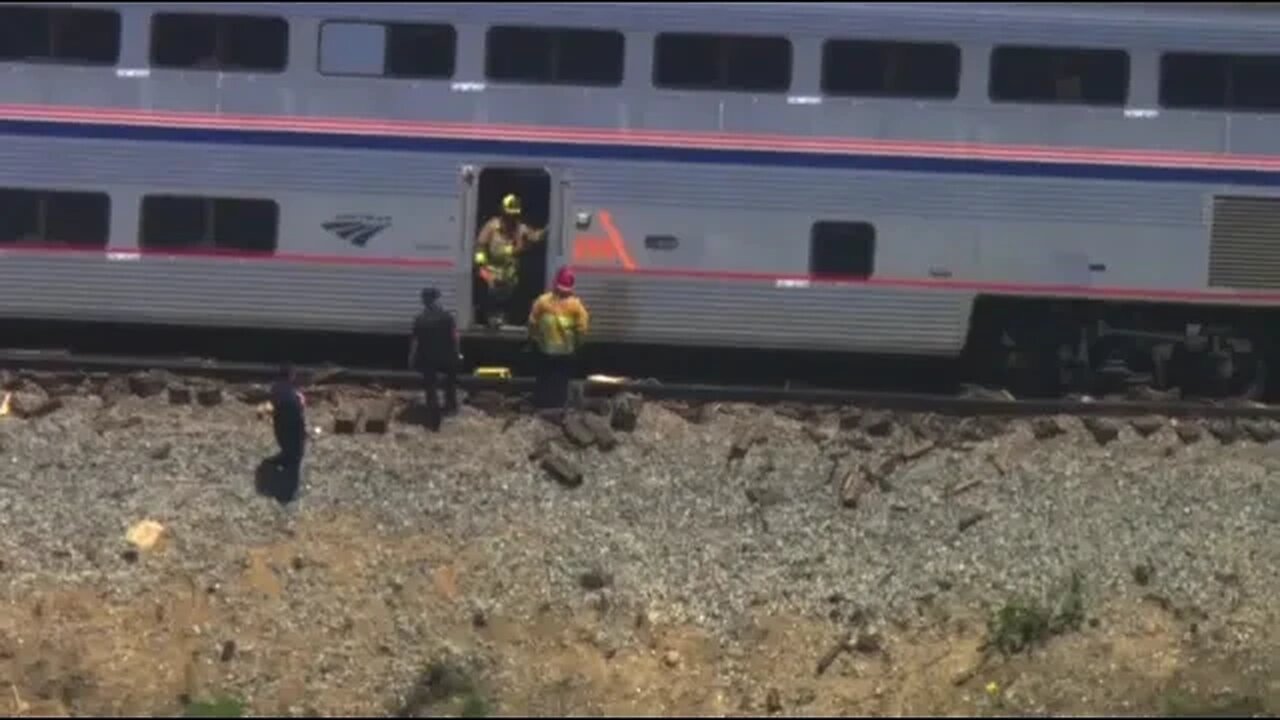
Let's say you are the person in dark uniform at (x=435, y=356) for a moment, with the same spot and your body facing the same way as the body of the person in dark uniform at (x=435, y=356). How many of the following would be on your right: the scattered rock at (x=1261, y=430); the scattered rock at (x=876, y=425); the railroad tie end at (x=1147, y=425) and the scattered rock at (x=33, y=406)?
3

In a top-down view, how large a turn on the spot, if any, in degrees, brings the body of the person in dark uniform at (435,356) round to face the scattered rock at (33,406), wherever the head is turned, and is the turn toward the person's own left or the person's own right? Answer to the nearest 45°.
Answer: approximately 90° to the person's own left

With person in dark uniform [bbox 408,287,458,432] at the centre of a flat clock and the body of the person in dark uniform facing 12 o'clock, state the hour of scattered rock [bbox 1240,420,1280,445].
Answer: The scattered rock is roughly at 3 o'clock from the person in dark uniform.

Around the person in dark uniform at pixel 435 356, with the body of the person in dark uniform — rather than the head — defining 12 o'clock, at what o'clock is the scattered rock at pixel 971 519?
The scattered rock is roughly at 4 o'clock from the person in dark uniform.

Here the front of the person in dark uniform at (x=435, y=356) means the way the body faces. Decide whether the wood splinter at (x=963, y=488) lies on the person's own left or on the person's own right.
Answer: on the person's own right

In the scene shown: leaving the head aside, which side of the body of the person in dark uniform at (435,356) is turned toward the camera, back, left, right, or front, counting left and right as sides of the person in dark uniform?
back

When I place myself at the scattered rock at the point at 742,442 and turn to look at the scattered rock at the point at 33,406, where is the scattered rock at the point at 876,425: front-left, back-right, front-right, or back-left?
back-right

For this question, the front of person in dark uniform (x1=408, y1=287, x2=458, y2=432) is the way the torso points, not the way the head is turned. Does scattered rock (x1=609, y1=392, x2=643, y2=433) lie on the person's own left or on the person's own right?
on the person's own right
